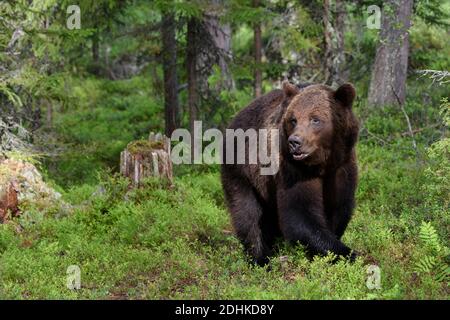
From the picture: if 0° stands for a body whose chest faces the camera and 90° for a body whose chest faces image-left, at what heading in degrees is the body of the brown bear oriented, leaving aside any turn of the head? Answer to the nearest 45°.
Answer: approximately 315°

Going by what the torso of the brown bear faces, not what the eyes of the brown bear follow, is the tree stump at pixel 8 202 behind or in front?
behind

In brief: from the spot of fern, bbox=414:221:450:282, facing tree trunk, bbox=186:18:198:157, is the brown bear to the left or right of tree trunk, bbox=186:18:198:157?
left

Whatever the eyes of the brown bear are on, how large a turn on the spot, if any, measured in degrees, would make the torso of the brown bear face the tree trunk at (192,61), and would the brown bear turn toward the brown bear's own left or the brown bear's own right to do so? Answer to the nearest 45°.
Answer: approximately 135° to the brown bear's own left

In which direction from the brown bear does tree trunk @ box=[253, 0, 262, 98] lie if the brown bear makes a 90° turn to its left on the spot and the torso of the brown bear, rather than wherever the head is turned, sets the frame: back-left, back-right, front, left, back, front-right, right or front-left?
front-left

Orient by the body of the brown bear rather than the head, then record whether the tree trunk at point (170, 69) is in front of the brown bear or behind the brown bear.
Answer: behind

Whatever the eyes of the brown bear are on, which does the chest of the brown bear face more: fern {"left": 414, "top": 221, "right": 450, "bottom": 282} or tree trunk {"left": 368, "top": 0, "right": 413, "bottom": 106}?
the fern

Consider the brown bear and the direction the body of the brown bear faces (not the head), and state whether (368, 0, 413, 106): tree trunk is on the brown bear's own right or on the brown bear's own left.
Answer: on the brown bear's own left
